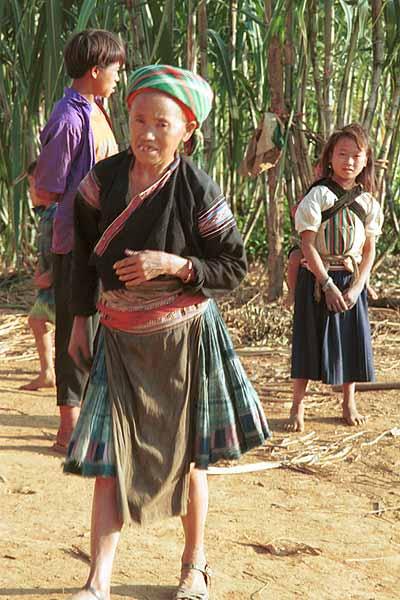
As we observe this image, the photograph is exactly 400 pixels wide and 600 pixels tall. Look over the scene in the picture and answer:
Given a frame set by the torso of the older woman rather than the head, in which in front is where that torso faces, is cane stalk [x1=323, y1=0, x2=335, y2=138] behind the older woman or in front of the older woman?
behind

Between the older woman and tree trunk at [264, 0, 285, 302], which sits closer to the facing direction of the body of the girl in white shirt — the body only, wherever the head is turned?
the older woman

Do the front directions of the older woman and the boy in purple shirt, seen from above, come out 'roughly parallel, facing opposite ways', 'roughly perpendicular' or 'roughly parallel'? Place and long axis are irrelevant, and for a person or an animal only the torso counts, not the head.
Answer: roughly perpendicular

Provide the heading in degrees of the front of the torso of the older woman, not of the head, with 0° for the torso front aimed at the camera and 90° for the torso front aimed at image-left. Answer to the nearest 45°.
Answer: approximately 0°

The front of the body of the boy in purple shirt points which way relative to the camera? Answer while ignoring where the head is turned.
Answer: to the viewer's right

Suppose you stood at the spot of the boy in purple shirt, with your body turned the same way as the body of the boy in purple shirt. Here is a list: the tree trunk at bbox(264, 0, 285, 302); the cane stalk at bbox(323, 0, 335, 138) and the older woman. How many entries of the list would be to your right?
1

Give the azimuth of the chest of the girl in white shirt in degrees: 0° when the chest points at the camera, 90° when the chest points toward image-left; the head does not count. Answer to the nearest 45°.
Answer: approximately 0°

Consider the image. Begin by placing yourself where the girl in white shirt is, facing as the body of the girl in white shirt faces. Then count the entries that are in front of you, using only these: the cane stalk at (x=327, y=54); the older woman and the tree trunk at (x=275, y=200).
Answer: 1

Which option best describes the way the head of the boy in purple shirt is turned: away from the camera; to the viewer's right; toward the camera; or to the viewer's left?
to the viewer's right

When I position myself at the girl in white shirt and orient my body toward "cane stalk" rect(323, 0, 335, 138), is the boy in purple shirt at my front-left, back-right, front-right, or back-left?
back-left

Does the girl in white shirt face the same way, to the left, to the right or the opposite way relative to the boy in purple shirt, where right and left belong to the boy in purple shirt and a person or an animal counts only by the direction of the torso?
to the right

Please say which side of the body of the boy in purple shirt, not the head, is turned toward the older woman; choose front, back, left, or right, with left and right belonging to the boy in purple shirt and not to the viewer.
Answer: right
